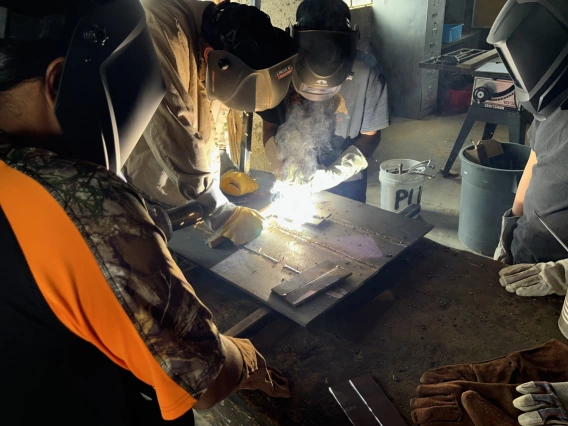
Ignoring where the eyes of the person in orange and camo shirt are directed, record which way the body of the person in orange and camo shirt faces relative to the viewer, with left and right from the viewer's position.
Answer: facing away from the viewer and to the right of the viewer

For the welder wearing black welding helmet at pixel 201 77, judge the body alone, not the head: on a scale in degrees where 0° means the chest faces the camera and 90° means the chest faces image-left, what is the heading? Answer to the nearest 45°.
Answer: approximately 315°

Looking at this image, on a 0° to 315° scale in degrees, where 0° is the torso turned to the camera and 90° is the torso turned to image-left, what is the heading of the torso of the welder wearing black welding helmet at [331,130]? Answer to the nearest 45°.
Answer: approximately 0°

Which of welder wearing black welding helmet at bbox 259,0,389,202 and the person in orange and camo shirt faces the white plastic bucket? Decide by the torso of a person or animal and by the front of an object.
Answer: the person in orange and camo shirt

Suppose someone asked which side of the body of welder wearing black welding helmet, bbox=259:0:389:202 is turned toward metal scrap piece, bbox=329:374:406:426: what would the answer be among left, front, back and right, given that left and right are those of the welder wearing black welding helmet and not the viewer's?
front

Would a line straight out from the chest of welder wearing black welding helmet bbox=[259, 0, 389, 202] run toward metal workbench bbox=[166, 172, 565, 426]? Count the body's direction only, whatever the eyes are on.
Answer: yes

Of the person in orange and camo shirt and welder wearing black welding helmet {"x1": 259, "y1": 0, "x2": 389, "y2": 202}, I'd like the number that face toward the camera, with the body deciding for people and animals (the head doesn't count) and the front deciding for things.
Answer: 1

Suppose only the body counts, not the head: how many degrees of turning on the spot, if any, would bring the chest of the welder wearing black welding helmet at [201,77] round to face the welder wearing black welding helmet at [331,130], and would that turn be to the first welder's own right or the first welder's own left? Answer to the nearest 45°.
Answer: approximately 90° to the first welder's own left

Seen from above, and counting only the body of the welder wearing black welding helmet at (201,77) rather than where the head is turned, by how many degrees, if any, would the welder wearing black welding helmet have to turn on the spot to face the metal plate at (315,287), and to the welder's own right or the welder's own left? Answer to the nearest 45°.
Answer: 0° — they already face it

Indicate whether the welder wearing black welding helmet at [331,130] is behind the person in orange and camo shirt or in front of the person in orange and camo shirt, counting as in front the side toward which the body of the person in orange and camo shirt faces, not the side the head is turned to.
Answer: in front

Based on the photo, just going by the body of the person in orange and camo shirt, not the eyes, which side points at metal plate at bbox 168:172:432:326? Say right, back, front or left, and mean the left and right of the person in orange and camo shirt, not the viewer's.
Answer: front

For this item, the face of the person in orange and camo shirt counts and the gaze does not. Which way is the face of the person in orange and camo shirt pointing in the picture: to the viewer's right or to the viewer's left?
to the viewer's right
